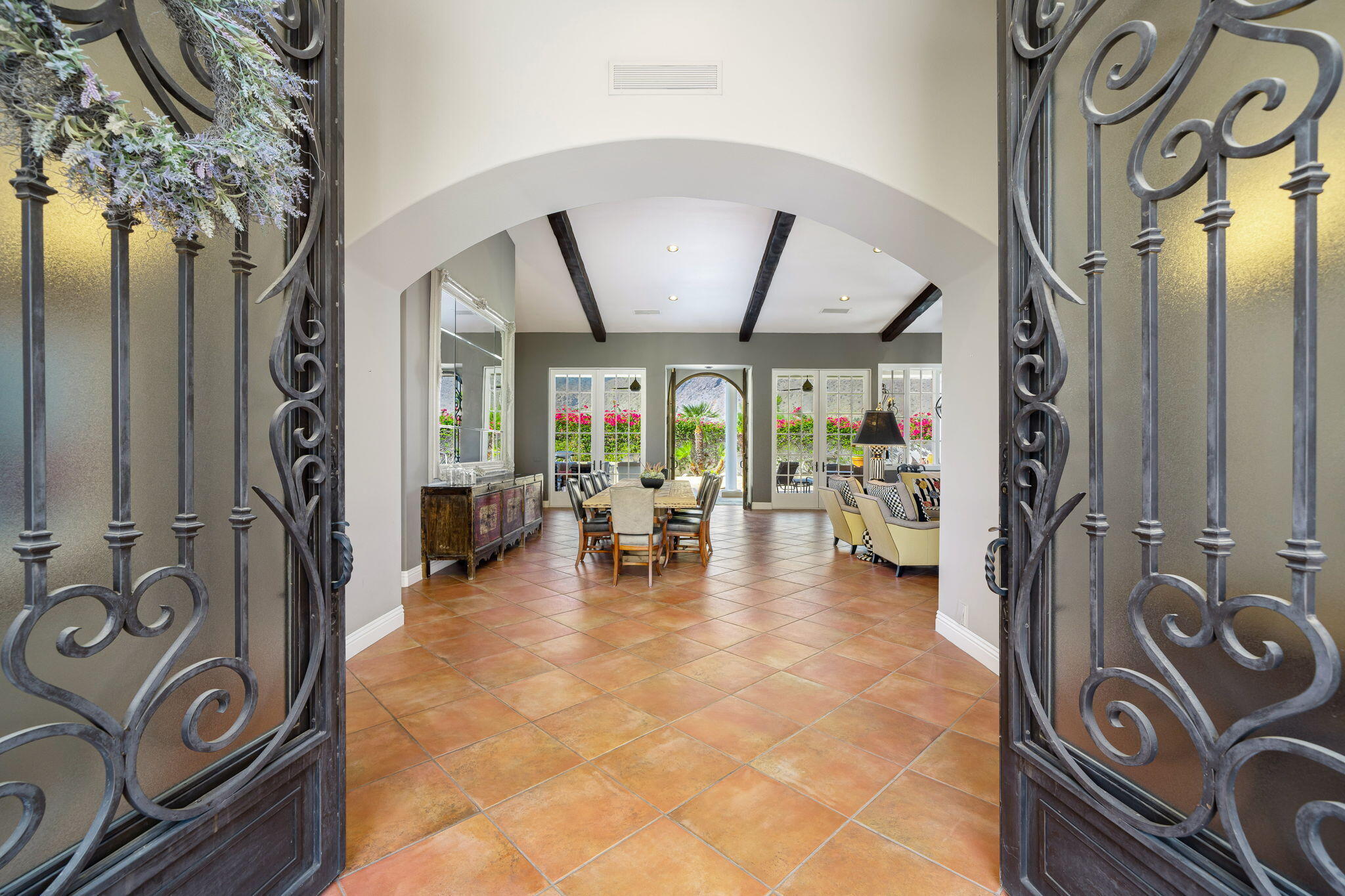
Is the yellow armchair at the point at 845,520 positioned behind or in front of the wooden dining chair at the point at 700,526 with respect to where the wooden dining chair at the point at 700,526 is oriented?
behind

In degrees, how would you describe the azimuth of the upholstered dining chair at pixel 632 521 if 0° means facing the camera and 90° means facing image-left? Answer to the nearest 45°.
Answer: approximately 180°

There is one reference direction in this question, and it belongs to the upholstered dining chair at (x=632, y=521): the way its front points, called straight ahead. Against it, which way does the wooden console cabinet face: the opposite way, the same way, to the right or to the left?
to the right

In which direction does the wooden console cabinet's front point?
to the viewer's right

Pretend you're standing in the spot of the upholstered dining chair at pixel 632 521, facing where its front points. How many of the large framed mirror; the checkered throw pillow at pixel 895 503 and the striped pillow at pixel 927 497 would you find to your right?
2

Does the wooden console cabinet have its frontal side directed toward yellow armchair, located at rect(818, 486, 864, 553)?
yes

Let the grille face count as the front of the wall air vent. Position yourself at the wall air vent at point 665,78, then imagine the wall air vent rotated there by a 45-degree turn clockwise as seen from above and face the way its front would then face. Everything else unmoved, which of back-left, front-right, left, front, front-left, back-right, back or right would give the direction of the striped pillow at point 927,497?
back

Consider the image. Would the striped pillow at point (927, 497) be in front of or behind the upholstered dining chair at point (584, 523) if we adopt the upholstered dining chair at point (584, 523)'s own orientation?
in front

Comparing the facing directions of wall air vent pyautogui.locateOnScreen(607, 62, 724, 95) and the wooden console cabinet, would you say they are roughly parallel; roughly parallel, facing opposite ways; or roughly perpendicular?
roughly perpendicular

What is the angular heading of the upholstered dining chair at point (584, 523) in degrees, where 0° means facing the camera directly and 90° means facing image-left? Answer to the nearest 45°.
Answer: approximately 270°

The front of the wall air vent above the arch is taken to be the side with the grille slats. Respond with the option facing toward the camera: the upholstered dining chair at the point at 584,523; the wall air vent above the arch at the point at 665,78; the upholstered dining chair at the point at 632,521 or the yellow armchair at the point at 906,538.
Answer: the wall air vent above the arch

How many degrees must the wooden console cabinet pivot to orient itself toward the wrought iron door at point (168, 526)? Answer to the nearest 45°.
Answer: approximately 90° to its right

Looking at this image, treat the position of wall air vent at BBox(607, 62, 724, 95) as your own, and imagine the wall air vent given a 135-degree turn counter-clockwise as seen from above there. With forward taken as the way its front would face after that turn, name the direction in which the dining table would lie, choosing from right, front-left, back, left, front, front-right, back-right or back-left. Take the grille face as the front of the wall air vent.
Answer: front-left
